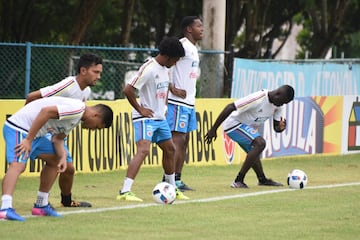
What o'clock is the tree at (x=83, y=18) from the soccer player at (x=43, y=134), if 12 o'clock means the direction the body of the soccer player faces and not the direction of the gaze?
The tree is roughly at 9 o'clock from the soccer player.

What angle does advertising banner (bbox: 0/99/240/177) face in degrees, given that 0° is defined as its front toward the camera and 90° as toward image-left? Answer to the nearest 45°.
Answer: approximately 0°

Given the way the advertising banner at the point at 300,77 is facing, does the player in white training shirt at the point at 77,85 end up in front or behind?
in front

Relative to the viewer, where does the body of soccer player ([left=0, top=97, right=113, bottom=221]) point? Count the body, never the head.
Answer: to the viewer's right

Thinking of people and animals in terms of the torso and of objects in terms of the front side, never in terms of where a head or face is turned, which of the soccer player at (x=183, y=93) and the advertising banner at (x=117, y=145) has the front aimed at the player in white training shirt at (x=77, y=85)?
the advertising banner
